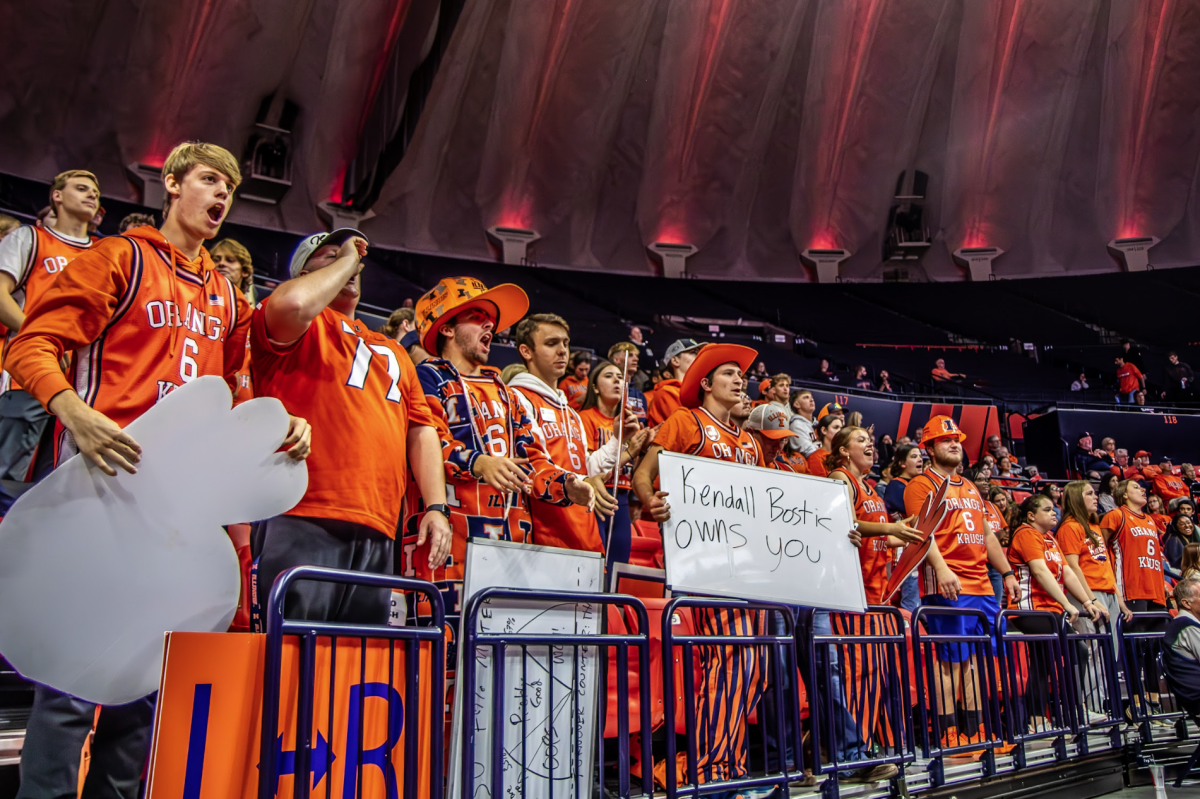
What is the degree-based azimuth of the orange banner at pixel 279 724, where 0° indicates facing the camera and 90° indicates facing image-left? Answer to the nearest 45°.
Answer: approximately 0°

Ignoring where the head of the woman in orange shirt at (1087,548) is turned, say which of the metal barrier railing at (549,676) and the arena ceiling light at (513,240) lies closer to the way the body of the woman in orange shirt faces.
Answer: the metal barrier railing

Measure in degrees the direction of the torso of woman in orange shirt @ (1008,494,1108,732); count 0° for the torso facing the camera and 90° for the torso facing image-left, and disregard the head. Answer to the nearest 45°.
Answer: approximately 315°

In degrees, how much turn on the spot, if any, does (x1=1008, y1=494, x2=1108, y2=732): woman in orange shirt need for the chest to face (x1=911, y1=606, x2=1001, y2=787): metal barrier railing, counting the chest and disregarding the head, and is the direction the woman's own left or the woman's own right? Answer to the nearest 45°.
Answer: approximately 45° to the woman's own right

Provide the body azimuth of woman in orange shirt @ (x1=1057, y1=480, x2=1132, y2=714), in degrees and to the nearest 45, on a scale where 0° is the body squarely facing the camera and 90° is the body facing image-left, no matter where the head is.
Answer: approximately 315°

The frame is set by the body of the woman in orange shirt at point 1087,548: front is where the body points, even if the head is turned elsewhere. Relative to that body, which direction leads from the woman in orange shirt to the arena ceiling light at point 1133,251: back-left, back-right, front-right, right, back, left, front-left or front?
back-left

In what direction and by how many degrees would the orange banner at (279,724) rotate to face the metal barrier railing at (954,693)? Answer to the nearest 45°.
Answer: approximately 135° to its left

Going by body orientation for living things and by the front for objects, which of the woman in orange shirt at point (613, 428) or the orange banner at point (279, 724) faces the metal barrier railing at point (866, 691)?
the woman in orange shirt

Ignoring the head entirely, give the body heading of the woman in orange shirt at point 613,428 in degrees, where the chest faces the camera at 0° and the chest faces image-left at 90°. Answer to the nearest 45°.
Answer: approximately 315°

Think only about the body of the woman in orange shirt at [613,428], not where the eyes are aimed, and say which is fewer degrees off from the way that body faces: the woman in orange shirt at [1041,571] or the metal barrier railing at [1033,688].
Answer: the metal barrier railing

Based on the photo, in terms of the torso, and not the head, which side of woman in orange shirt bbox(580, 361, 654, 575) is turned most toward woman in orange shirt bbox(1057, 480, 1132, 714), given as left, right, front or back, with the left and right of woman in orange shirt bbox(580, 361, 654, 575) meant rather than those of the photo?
left
